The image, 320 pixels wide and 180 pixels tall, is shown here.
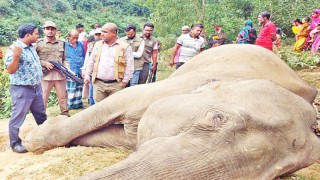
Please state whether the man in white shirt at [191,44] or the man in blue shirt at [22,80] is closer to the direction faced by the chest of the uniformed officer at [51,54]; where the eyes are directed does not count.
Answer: the man in blue shirt

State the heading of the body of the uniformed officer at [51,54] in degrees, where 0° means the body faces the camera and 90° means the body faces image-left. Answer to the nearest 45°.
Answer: approximately 0°

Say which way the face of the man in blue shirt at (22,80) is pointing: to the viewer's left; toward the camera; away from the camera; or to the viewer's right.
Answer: to the viewer's right

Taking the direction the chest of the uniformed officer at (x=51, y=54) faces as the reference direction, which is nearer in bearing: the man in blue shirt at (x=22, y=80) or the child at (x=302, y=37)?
the man in blue shirt

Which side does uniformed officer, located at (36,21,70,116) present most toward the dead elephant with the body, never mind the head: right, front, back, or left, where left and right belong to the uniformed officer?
front

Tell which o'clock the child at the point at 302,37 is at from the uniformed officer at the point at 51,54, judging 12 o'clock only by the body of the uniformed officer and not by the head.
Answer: The child is roughly at 8 o'clock from the uniformed officer.

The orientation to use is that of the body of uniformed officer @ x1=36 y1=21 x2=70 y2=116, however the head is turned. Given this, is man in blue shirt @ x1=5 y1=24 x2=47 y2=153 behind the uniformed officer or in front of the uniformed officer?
in front

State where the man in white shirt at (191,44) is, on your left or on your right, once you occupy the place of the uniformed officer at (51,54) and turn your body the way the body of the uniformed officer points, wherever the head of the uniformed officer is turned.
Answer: on your left
